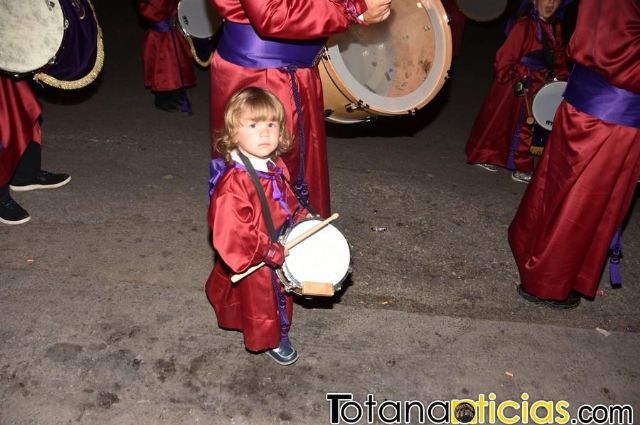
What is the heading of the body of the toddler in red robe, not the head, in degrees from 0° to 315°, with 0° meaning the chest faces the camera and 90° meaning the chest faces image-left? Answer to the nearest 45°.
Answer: approximately 315°

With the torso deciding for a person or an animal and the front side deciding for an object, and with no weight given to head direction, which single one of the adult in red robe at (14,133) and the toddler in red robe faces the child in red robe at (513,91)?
the adult in red robe at (14,133)

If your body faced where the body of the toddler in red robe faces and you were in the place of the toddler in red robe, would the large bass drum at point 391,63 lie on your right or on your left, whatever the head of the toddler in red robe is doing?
on your left

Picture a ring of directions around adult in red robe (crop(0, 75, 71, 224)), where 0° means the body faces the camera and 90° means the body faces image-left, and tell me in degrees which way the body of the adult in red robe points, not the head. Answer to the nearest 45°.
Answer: approximately 270°

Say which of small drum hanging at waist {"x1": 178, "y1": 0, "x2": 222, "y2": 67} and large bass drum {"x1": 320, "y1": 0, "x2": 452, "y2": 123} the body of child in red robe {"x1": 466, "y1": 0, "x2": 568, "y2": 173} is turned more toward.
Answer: the large bass drum

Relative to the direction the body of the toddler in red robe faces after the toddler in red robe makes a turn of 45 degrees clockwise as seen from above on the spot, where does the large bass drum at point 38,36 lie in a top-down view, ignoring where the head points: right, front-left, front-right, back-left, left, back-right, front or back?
back-right

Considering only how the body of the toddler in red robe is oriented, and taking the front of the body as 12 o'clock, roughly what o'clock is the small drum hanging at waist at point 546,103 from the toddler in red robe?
The small drum hanging at waist is roughly at 9 o'clock from the toddler in red robe.
